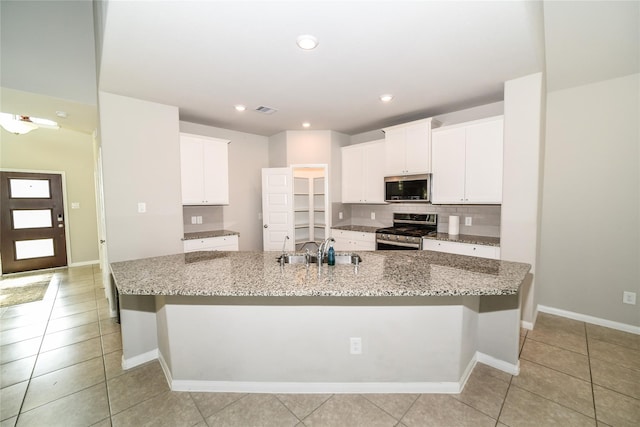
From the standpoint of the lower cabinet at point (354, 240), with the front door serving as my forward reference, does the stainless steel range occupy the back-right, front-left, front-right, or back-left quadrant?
back-left

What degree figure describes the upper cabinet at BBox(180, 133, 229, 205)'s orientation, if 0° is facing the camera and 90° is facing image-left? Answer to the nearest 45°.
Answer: approximately 315°

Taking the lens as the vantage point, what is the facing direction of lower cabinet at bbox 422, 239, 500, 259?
facing the viewer and to the left of the viewer

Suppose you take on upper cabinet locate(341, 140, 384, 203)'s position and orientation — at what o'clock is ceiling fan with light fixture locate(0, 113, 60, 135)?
The ceiling fan with light fixture is roughly at 1 o'clock from the upper cabinet.

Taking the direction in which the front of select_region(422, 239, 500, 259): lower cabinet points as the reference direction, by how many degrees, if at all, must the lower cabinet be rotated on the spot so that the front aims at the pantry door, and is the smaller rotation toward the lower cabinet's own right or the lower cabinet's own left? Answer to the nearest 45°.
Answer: approximately 45° to the lower cabinet's own right

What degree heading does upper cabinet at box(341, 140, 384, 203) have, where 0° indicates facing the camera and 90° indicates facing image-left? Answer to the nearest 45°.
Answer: approximately 45°

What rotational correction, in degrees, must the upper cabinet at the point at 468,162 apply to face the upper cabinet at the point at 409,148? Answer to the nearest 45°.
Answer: approximately 45° to its right

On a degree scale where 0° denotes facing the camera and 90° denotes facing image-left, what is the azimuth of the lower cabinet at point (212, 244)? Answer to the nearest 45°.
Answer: approximately 315°

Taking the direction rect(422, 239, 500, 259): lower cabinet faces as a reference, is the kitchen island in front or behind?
in front

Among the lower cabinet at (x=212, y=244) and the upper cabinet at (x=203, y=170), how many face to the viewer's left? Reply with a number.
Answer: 0
